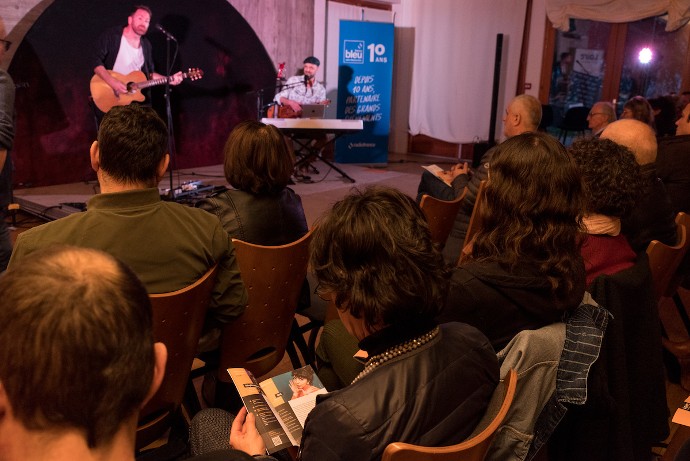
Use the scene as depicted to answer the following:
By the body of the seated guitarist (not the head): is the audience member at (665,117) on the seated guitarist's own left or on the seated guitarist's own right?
on the seated guitarist's own left

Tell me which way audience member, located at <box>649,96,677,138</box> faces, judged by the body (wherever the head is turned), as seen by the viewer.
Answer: to the viewer's left

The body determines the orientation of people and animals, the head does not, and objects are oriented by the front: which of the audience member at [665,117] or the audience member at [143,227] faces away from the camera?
the audience member at [143,227]

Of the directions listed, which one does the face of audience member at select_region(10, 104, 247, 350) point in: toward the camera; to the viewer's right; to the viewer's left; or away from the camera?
away from the camera

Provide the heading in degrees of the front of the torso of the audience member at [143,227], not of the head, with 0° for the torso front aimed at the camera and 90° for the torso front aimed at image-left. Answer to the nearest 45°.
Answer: approximately 180°

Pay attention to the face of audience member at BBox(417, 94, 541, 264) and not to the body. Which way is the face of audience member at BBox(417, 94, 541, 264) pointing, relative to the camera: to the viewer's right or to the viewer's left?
to the viewer's left

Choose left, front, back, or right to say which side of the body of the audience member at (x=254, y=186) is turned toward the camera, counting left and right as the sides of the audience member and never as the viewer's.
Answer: back

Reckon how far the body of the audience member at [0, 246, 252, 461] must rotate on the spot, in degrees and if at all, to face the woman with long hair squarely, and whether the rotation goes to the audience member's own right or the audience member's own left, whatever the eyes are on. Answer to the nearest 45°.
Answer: approximately 45° to the audience member's own right

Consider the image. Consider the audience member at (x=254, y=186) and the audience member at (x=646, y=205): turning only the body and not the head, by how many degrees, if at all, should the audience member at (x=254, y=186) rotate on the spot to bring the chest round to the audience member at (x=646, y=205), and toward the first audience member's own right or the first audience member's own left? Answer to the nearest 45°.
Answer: approximately 90° to the first audience member's own right

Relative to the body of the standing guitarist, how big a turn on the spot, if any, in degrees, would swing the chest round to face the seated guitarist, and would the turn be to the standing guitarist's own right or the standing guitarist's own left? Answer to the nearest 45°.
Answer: approximately 90° to the standing guitarist's own left

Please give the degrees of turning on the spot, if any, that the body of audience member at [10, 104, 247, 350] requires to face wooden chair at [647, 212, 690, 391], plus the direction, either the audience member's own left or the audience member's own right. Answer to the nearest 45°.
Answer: approximately 90° to the audience member's own right

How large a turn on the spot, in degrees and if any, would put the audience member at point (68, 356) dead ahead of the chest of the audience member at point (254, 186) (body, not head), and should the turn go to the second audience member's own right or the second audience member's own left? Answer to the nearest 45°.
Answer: approximately 180°

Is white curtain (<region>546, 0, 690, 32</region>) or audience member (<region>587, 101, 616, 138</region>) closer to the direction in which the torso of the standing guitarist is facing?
the audience member

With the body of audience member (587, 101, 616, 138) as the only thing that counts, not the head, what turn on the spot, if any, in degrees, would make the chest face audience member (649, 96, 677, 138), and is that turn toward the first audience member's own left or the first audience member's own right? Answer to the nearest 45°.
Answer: approximately 135° to the first audience member's own right

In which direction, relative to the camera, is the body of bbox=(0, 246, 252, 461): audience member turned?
away from the camera
